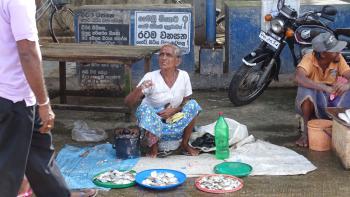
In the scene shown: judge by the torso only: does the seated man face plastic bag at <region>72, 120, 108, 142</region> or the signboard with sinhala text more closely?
the plastic bag

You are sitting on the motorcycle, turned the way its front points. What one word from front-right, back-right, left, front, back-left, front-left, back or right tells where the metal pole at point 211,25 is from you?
right

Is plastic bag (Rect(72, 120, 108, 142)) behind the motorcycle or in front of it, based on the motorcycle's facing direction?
in front

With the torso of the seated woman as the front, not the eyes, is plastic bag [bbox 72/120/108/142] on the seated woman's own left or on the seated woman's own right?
on the seated woman's own right

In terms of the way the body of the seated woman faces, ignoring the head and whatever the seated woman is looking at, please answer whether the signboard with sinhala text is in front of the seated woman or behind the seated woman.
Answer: behind

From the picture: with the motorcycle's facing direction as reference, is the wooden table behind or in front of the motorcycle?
in front

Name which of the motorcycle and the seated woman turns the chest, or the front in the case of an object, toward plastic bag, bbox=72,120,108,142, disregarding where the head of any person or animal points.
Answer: the motorcycle

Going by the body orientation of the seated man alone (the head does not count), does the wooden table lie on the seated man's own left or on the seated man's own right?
on the seated man's own right
